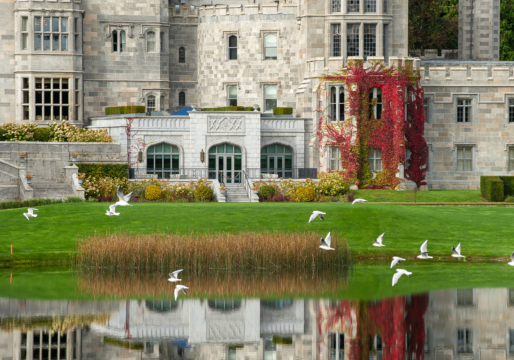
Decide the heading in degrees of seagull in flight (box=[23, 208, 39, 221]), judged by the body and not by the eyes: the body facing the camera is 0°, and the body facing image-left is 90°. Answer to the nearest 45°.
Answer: approximately 90°

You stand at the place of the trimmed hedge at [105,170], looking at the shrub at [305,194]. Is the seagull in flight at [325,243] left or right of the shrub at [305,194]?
right

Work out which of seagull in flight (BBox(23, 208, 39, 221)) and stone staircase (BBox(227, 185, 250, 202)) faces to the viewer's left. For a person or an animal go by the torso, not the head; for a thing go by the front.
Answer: the seagull in flight

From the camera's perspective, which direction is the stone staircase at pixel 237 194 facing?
toward the camera

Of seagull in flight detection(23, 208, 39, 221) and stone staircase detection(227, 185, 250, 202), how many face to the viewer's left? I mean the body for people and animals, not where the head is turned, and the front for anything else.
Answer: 1

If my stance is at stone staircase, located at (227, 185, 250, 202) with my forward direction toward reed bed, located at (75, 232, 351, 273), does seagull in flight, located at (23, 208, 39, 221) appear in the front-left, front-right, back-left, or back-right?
front-right

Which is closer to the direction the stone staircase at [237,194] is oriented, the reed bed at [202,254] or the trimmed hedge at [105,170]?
the reed bed

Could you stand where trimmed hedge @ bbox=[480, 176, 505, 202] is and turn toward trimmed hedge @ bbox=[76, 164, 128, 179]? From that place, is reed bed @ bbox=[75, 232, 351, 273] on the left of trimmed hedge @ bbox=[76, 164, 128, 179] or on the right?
left

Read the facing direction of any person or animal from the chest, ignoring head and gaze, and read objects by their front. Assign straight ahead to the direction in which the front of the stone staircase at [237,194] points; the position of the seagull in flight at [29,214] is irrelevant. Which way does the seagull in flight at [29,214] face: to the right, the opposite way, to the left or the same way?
to the right

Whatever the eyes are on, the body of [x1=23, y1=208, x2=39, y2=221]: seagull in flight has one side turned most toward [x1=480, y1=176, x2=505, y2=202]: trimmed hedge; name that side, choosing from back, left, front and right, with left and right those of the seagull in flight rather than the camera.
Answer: back

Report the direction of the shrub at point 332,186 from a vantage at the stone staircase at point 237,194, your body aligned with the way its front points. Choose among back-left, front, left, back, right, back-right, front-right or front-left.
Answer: left

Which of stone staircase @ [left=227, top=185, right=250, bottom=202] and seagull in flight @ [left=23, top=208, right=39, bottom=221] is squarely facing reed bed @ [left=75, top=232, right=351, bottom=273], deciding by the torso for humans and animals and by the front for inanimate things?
the stone staircase
